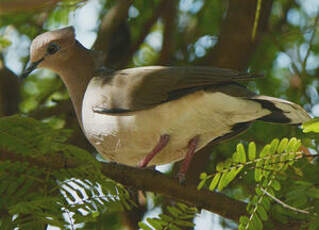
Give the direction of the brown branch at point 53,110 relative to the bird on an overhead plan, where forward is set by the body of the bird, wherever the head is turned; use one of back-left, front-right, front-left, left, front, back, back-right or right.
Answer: front-right

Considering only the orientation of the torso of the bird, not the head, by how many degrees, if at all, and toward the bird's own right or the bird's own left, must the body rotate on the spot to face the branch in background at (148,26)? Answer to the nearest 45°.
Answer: approximately 90° to the bird's own right

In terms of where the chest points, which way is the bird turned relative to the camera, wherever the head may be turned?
to the viewer's left

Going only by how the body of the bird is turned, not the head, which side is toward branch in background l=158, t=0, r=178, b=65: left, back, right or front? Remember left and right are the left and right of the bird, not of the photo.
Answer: right

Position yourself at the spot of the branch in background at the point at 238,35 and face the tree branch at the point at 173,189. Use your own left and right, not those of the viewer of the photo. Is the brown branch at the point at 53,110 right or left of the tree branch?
right

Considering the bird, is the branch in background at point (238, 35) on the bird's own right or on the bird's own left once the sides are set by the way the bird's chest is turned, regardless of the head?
on the bird's own right

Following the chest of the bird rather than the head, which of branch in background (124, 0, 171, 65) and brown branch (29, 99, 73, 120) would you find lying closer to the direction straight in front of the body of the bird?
the brown branch
